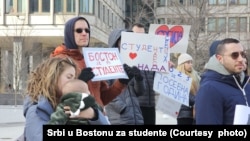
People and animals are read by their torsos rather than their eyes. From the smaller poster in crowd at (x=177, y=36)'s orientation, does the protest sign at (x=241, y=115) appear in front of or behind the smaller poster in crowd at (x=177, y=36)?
in front

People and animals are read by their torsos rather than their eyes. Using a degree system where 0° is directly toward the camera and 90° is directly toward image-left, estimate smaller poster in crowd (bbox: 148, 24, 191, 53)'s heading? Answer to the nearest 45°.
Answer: approximately 0°

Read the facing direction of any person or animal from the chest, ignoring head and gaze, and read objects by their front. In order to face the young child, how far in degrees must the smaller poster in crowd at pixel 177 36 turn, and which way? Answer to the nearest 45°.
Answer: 0° — it already faces them
